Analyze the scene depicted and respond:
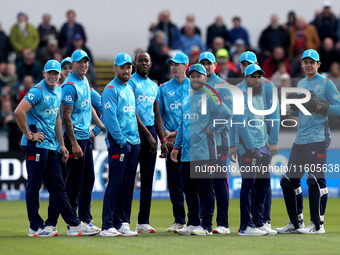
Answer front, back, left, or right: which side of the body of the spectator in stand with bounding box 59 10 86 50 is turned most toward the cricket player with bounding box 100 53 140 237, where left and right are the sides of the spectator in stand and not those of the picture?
front

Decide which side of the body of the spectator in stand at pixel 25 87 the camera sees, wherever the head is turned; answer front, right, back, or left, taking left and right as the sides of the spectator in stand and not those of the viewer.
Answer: front

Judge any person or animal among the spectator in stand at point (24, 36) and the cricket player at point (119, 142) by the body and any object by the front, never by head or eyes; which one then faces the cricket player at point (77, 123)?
the spectator in stand

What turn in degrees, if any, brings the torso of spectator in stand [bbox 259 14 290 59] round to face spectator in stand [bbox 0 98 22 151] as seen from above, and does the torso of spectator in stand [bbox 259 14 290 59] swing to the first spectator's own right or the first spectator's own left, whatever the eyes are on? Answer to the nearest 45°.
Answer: approximately 45° to the first spectator's own right

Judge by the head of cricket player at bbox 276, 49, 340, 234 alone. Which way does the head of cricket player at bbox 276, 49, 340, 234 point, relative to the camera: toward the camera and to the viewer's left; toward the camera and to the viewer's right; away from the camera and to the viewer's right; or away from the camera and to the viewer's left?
toward the camera and to the viewer's left

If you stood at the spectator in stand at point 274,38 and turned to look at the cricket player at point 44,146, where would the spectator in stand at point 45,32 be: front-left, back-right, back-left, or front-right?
front-right

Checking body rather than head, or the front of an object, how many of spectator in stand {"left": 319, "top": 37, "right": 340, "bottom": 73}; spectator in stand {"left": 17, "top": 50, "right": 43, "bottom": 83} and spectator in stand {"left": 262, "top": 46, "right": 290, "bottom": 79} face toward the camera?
3

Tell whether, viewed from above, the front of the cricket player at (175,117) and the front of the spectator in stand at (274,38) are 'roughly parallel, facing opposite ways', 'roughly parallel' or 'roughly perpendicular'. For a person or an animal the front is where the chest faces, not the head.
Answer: roughly parallel

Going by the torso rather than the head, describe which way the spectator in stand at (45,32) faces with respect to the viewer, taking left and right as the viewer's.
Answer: facing the viewer

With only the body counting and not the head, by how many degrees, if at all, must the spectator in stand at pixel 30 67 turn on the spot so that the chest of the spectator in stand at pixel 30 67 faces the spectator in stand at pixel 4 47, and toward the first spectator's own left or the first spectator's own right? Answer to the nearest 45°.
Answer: approximately 135° to the first spectator's own right

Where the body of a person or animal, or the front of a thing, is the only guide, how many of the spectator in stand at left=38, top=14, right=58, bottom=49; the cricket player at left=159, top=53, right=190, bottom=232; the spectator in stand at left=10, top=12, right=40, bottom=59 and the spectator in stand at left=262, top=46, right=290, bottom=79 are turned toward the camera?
4

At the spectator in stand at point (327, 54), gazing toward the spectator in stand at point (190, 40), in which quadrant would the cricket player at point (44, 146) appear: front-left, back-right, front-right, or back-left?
front-left

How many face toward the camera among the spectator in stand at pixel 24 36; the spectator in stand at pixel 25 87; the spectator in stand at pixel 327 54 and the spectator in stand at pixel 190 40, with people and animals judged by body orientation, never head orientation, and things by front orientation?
4

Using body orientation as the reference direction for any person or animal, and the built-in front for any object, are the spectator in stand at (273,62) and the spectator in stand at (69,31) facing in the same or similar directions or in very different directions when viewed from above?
same or similar directions

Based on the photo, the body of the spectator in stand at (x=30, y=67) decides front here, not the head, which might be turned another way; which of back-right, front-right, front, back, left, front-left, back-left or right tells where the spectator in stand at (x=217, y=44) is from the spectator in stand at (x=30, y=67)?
left

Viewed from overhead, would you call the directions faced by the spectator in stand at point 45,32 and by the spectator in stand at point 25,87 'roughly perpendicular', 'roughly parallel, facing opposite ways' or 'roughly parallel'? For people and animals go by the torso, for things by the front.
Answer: roughly parallel

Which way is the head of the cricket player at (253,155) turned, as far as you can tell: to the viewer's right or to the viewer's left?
to the viewer's right

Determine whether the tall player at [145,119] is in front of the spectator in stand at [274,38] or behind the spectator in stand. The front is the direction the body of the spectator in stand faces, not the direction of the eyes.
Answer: in front
